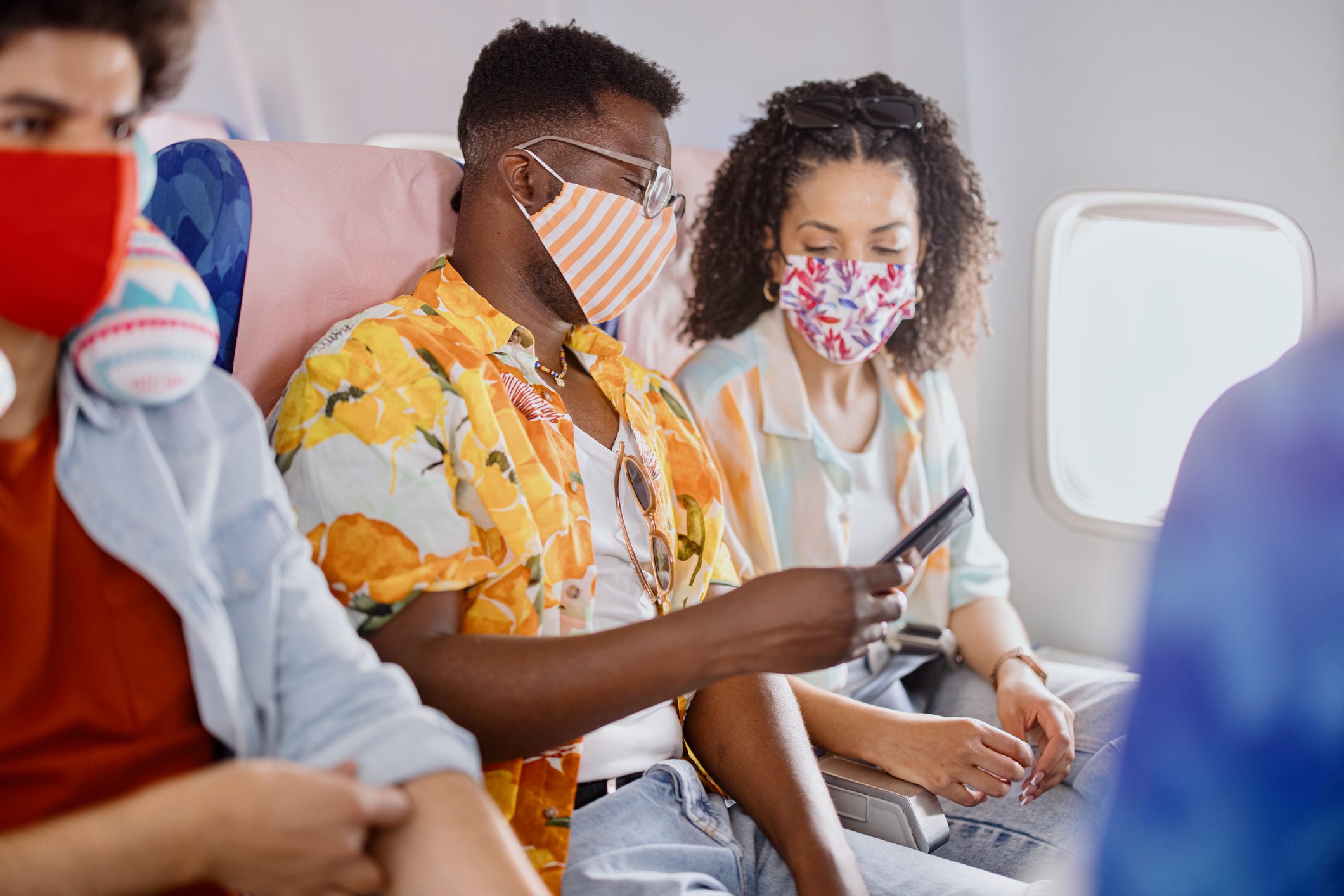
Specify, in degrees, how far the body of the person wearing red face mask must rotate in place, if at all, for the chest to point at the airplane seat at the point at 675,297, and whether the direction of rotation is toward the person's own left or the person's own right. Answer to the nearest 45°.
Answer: approximately 90° to the person's own left

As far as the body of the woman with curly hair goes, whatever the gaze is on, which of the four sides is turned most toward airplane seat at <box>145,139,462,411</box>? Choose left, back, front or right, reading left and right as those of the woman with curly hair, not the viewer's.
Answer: right

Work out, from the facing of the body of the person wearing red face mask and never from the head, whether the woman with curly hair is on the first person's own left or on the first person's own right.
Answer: on the first person's own left

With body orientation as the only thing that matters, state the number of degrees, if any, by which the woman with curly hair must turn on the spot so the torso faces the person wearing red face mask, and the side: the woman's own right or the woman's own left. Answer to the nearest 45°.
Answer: approximately 45° to the woman's own right

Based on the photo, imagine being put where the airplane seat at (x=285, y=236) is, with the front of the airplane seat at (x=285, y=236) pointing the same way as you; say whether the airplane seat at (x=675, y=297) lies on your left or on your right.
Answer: on your left
